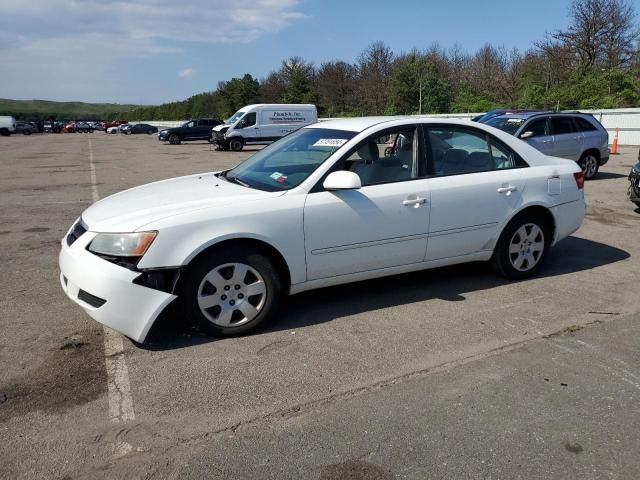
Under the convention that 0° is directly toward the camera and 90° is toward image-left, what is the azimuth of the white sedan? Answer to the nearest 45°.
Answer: approximately 45°

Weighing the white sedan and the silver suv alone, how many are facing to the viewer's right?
0

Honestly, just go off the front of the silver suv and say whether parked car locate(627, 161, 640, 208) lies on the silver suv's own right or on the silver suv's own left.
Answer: on the silver suv's own left

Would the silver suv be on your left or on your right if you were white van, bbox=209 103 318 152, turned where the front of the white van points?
on your left

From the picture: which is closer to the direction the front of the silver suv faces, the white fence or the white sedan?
the white sedan

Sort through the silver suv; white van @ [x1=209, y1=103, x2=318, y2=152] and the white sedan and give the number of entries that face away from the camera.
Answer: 0

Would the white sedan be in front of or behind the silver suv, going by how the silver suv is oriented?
in front

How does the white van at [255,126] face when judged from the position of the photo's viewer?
facing the viewer and to the left of the viewer

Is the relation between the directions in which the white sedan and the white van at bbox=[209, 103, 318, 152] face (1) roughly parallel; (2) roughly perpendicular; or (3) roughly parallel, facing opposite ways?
roughly parallel

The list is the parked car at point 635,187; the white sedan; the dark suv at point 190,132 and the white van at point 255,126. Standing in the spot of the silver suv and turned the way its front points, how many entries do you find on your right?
2

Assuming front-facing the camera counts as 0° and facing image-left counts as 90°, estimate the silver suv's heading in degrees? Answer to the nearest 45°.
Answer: approximately 45°
